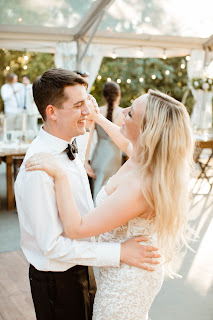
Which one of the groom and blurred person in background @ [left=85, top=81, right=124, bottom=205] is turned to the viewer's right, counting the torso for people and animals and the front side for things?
the groom

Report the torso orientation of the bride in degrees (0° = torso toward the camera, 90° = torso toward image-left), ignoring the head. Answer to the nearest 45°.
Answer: approximately 90°

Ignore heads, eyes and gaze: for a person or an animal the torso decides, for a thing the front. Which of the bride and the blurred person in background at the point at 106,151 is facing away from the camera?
the blurred person in background

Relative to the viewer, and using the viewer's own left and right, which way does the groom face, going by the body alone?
facing to the right of the viewer

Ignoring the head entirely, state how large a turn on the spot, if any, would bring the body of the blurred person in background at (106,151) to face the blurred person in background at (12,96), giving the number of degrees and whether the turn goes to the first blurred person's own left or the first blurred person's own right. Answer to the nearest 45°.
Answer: approximately 45° to the first blurred person's own left

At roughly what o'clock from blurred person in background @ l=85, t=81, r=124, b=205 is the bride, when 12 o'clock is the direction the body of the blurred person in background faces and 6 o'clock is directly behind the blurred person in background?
The bride is roughly at 6 o'clock from the blurred person in background.

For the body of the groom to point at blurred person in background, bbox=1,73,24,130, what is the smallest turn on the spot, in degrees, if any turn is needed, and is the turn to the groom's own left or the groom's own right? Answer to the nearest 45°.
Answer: approximately 90° to the groom's own left

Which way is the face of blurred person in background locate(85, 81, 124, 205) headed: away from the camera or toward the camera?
away from the camera

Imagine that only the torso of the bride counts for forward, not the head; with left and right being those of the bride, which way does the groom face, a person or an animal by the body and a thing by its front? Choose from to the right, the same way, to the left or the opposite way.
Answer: the opposite way

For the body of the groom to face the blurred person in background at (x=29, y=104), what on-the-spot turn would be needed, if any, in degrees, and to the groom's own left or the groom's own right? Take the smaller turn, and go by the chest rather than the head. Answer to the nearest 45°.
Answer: approximately 90° to the groom's own left

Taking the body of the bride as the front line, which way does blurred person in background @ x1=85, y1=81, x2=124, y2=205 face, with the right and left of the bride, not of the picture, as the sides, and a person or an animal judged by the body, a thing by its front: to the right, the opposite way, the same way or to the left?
to the right

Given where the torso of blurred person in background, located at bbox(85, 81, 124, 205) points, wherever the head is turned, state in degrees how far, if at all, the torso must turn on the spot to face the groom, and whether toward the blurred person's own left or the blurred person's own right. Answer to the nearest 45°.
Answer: approximately 180°

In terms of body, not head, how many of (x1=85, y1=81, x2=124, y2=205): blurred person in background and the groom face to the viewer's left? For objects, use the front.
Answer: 0

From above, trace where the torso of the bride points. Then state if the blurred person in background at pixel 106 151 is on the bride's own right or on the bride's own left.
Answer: on the bride's own right

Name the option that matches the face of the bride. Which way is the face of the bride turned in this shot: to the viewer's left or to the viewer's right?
to the viewer's left

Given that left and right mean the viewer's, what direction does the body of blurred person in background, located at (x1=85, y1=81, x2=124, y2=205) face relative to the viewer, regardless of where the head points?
facing away from the viewer

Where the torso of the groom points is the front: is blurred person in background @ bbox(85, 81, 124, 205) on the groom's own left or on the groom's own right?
on the groom's own left
